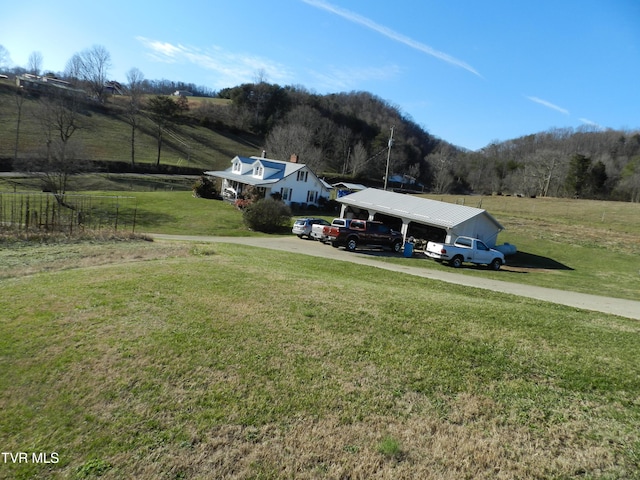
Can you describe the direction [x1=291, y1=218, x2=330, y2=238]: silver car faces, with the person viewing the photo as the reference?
facing away from the viewer and to the right of the viewer

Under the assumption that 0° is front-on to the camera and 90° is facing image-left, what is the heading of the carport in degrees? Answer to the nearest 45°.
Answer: approximately 45°

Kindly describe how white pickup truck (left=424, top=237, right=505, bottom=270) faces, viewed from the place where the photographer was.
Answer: facing away from the viewer and to the right of the viewer

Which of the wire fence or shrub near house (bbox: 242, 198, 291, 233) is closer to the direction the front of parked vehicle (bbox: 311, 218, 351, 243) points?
the shrub near house

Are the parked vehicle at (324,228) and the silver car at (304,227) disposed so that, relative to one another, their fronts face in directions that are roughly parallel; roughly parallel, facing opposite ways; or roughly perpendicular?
roughly parallel

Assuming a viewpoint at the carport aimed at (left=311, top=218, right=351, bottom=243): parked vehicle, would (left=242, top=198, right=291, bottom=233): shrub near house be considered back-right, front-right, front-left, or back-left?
front-right

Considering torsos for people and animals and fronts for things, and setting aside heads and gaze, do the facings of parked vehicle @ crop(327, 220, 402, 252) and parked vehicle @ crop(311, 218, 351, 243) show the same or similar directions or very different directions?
same or similar directions

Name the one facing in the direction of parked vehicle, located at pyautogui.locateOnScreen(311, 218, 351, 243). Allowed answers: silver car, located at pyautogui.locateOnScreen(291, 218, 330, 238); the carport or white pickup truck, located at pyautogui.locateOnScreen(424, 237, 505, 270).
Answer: the carport

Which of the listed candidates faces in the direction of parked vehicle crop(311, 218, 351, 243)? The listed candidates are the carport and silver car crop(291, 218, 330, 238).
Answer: the carport
